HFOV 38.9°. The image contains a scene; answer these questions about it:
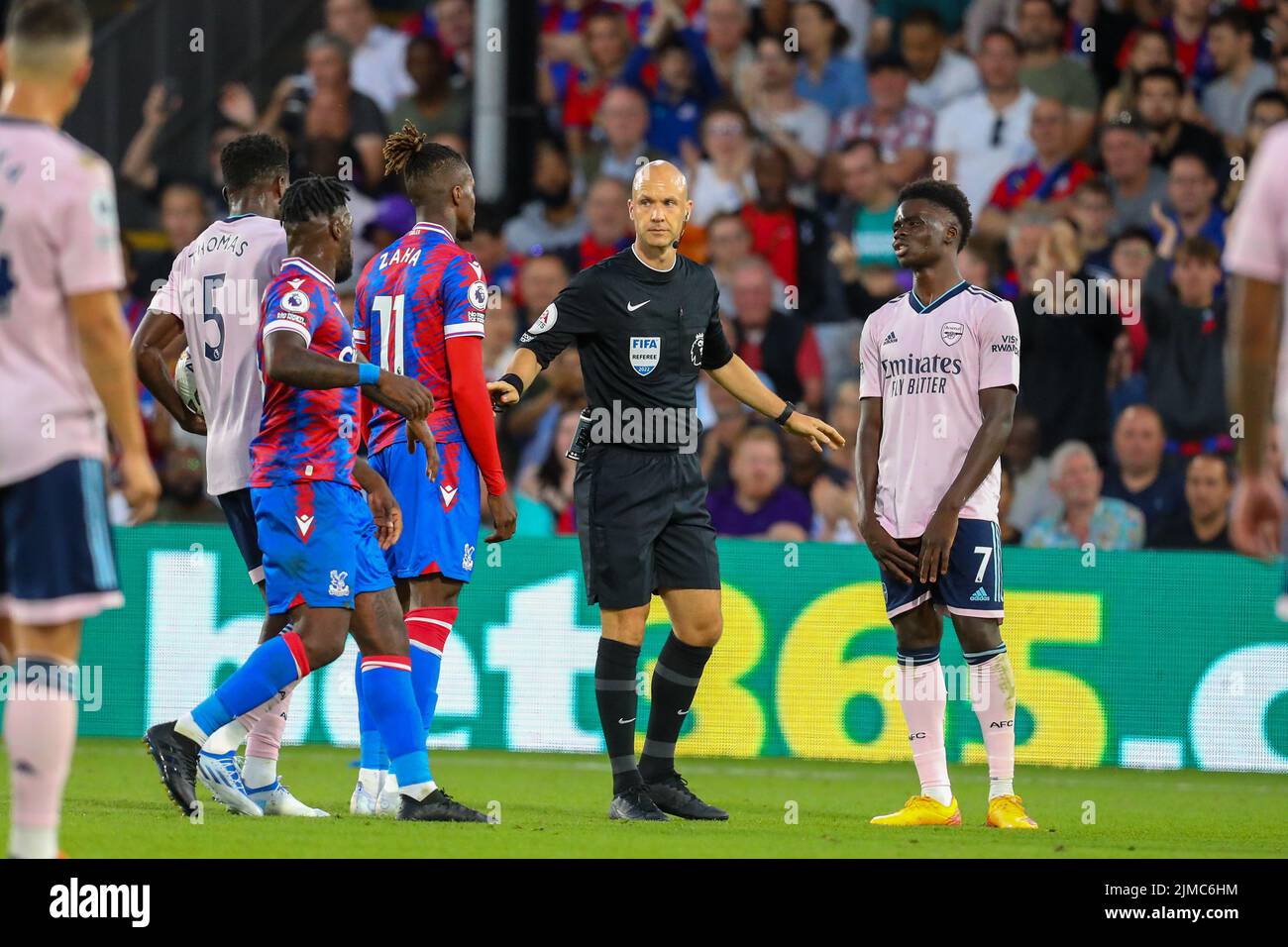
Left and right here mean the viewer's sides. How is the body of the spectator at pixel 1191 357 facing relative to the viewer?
facing the viewer

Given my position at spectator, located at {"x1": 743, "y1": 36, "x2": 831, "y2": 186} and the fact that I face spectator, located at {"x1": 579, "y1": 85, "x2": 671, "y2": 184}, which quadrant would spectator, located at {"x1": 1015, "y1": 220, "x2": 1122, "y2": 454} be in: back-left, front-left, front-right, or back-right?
back-left

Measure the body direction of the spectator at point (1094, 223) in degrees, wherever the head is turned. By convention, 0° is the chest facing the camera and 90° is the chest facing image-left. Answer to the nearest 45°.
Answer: approximately 0°

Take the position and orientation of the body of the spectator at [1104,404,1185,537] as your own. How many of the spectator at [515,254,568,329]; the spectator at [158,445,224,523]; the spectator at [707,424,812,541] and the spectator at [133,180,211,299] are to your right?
4

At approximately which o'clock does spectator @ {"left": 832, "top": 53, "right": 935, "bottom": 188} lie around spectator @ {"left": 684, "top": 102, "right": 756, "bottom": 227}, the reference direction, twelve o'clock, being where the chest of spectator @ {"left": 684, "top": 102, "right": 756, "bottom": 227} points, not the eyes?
spectator @ {"left": 832, "top": 53, "right": 935, "bottom": 188} is roughly at 9 o'clock from spectator @ {"left": 684, "top": 102, "right": 756, "bottom": 227}.

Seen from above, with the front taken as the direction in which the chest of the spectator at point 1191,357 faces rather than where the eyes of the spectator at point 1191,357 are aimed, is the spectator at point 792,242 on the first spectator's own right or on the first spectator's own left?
on the first spectator's own right

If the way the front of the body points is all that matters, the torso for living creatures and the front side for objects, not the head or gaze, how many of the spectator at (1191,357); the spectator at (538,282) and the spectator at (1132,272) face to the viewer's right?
0

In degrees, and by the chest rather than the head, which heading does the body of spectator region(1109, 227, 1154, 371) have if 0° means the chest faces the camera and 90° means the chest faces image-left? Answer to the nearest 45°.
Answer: approximately 0°

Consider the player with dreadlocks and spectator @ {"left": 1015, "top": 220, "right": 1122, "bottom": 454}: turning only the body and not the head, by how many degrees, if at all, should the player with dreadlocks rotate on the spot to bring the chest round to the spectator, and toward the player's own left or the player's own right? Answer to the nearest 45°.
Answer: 0° — they already face them

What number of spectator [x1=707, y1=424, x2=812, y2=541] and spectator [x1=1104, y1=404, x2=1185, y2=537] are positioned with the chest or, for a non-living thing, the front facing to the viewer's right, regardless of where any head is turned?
0

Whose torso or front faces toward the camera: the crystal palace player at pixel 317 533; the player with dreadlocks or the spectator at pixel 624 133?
the spectator

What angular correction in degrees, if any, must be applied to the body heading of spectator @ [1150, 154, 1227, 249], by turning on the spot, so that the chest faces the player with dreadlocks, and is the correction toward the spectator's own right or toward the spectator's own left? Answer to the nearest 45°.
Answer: approximately 45° to the spectator's own right
